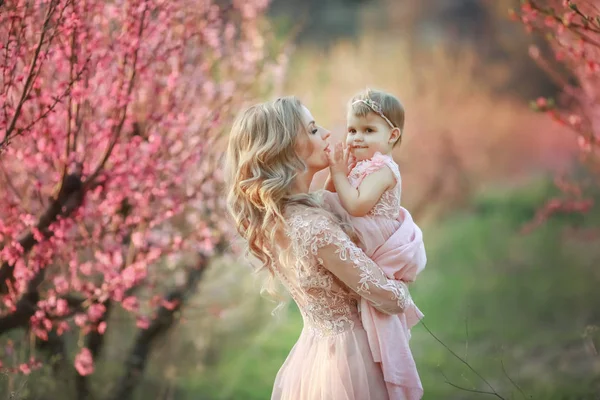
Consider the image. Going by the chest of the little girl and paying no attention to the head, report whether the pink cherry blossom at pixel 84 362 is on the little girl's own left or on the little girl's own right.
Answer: on the little girl's own right

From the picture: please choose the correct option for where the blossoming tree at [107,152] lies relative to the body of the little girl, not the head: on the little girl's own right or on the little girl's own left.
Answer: on the little girl's own right

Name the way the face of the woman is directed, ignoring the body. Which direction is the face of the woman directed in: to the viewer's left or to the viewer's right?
to the viewer's right

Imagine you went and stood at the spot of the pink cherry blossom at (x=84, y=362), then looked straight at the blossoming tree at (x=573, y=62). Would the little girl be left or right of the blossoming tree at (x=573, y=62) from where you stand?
right

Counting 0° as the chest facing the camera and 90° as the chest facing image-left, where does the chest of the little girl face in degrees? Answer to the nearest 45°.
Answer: approximately 45°

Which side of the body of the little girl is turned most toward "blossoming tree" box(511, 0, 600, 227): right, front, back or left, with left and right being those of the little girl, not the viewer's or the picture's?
back

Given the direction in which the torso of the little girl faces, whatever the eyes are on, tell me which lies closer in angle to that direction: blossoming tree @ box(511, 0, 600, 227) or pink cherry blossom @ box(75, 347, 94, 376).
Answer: the pink cherry blossom
